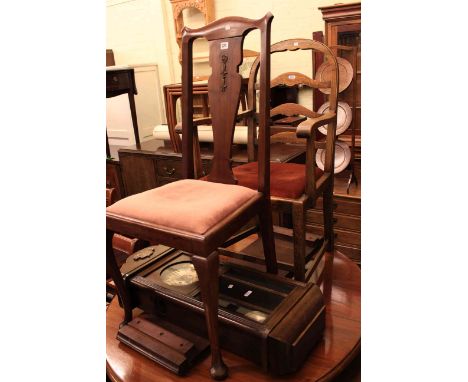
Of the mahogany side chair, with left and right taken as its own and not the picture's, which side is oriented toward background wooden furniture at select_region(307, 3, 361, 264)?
back

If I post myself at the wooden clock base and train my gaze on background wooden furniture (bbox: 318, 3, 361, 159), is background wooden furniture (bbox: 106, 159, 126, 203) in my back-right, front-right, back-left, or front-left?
front-left

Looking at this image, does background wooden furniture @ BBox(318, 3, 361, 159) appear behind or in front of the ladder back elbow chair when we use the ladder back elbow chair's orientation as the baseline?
behind

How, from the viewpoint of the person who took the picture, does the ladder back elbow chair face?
facing the viewer and to the left of the viewer

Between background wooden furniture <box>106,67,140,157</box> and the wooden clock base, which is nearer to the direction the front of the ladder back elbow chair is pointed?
the wooden clock base

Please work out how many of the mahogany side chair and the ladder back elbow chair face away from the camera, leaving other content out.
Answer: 0

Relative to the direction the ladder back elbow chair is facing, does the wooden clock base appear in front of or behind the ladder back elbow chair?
in front
